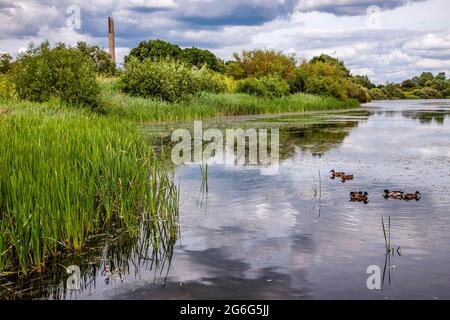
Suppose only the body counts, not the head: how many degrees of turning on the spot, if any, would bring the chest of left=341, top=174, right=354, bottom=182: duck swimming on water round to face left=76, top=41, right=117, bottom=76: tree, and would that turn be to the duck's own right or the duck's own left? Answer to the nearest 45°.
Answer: approximately 45° to the duck's own right

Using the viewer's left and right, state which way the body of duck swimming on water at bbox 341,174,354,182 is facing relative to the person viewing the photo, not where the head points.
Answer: facing to the left of the viewer

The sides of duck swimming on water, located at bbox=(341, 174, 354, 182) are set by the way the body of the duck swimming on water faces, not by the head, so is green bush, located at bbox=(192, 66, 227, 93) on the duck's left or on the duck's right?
on the duck's right

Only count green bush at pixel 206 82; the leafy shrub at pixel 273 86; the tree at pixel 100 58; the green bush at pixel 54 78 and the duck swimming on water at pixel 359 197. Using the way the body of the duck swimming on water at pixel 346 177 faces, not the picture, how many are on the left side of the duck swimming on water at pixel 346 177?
1

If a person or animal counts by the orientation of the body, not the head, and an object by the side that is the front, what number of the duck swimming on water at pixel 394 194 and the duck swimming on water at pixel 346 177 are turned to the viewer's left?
2

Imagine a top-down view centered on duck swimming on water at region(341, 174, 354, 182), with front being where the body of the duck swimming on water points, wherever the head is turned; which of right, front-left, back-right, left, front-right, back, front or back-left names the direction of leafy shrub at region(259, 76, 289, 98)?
right

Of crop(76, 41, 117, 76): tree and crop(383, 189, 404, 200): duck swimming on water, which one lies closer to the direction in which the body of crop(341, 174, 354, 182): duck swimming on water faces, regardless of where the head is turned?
the tree

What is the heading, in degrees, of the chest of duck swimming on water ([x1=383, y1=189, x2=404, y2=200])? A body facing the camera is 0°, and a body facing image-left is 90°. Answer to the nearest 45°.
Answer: approximately 90°

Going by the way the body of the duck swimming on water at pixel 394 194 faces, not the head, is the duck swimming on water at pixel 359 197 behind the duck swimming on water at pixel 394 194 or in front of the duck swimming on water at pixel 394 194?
in front

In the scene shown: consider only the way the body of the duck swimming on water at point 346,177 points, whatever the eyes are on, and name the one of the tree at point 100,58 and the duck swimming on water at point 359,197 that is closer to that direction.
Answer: the tree

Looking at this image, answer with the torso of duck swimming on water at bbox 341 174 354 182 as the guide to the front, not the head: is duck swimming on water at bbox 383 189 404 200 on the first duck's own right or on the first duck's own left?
on the first duck's own left
